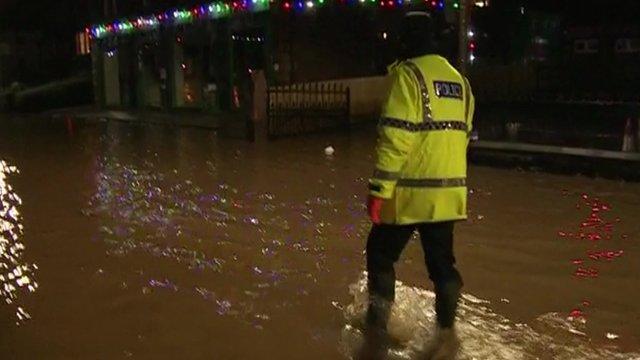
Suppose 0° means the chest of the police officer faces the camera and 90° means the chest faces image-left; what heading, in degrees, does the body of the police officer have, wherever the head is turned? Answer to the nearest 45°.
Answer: approximately 135°

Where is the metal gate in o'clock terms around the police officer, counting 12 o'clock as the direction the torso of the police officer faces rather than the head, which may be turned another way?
The metal gate is roughly at 1 o'clock from the police officer.

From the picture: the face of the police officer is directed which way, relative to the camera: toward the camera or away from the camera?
away from the camera

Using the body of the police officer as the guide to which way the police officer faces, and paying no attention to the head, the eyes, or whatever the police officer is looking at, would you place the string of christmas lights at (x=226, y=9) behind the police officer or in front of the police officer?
in front

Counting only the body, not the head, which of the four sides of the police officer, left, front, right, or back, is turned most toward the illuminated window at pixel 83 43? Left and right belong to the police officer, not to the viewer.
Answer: front
